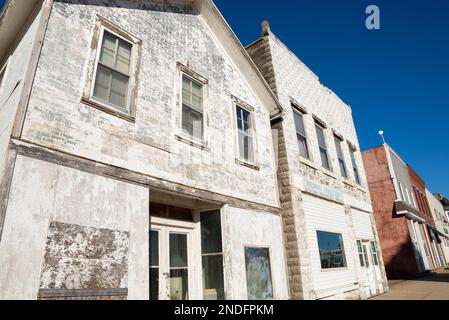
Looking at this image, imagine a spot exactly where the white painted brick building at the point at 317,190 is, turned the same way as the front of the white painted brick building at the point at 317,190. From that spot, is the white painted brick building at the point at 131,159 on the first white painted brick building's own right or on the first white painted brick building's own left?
on the first white painted brick building's own right

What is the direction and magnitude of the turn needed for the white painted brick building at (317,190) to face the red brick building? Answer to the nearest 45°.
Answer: approximately 135° to its left

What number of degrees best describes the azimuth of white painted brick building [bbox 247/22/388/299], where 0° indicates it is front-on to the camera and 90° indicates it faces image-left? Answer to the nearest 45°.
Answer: approximately 315°

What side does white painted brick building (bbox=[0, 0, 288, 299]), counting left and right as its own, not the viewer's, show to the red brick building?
left

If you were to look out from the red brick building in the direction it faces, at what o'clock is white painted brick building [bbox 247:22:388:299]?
The white painted brick building is roughly at 2 o'clock from the red brick building.

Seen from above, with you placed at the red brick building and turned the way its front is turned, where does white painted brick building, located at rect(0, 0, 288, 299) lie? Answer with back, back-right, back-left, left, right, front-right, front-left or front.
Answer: front-right
